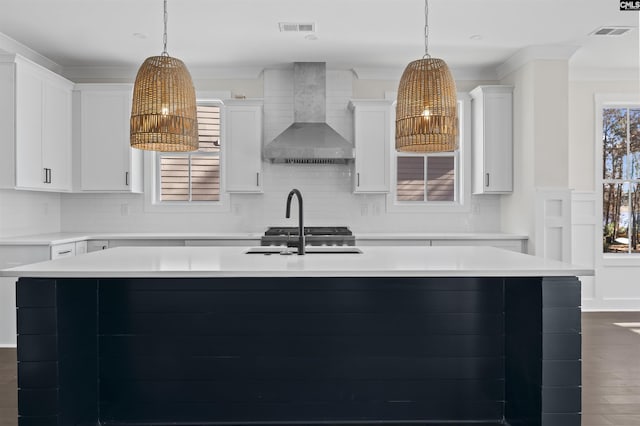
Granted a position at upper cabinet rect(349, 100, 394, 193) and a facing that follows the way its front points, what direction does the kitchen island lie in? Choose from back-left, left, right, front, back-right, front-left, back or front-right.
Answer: front

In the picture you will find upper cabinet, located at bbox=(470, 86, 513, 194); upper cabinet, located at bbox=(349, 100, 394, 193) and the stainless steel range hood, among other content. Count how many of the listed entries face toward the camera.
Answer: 3

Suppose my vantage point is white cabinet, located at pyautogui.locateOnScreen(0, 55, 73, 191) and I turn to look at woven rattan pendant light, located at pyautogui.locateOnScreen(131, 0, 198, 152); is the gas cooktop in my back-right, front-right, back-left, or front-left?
front-left

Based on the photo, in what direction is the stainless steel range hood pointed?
toward the camera

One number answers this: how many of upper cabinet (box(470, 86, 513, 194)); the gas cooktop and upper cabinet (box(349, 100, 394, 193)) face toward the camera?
3

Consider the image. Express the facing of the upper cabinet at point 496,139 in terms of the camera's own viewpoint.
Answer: facing the viewer

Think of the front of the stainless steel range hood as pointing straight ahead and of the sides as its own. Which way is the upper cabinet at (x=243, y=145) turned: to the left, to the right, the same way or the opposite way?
the same way

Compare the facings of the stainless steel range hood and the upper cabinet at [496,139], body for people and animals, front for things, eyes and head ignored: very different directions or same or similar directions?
same or similar directions

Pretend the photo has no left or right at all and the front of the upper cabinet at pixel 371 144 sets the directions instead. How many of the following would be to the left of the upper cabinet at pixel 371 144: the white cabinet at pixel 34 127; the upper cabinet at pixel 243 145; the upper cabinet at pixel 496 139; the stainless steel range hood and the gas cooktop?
1

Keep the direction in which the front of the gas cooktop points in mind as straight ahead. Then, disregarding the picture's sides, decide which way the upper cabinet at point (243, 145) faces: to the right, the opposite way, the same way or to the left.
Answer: the same way

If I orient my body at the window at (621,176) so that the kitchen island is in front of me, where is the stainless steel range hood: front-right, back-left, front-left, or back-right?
front-right

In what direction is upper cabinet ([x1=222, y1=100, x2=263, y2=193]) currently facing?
toward the camera

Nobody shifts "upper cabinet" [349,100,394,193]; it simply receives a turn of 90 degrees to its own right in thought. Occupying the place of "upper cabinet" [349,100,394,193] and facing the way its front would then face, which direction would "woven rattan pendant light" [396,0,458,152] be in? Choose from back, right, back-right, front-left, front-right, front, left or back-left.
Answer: left

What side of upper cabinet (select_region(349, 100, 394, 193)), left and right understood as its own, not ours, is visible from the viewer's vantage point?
front

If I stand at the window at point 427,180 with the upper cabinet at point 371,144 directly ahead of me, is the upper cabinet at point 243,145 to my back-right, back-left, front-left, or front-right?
front-right

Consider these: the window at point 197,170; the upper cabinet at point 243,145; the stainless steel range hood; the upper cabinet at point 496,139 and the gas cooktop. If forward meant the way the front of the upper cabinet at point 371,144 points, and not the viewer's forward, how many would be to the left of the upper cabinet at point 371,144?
1
